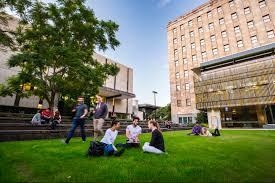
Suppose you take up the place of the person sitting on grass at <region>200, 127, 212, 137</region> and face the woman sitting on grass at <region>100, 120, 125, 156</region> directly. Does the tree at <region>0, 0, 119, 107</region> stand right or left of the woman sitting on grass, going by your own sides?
right

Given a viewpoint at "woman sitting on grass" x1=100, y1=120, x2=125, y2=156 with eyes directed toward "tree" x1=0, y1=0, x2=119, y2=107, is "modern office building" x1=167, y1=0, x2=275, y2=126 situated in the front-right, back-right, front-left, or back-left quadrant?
front-right

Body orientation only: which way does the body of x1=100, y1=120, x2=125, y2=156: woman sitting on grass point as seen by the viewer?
to the viewer's right

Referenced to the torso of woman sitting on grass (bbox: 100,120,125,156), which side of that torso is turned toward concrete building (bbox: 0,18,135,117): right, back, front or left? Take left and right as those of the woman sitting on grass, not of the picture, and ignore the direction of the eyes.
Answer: left

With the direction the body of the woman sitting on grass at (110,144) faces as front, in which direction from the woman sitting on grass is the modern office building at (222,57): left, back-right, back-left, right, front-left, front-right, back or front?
front-left

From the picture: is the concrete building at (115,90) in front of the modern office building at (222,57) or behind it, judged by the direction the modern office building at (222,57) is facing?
in front

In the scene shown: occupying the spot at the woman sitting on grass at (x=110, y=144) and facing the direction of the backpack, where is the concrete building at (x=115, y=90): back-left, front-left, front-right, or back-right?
back-right

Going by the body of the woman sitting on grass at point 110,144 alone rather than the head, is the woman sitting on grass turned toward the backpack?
no

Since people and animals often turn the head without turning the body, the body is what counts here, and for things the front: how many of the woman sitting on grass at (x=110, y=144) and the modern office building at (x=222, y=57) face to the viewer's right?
1

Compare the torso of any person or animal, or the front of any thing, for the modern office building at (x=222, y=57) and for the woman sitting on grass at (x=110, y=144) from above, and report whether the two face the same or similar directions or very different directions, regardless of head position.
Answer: very different directions

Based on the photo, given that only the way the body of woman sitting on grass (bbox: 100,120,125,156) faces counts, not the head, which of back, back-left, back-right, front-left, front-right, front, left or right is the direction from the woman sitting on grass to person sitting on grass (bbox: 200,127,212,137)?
front-left

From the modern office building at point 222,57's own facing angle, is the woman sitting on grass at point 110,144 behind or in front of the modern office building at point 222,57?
in front

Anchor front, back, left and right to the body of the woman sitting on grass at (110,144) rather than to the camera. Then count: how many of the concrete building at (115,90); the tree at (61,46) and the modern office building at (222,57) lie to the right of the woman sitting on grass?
0
